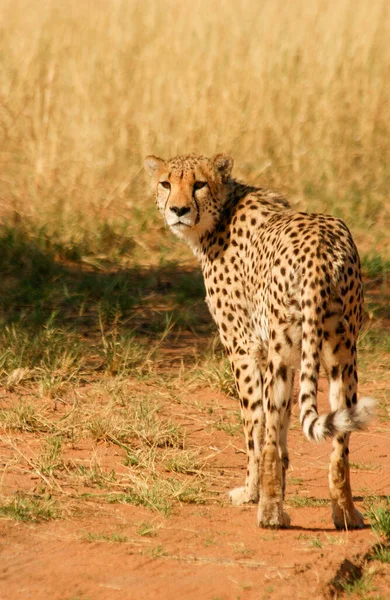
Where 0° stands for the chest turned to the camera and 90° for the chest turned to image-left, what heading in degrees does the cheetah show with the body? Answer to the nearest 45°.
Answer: approximately 135°
